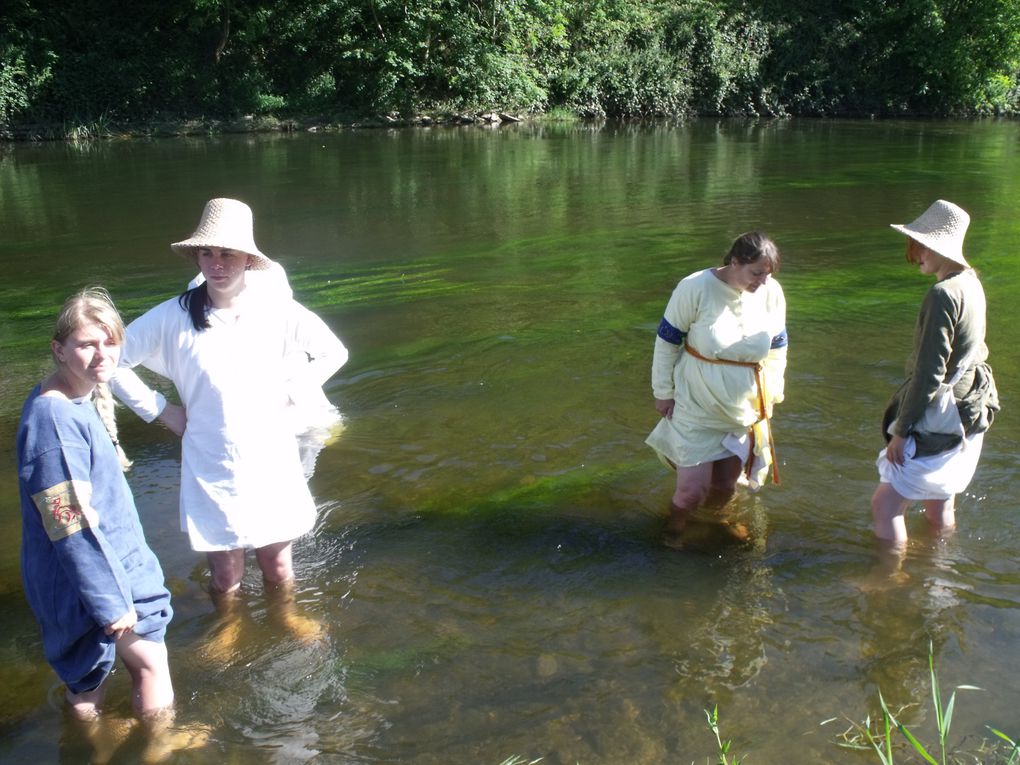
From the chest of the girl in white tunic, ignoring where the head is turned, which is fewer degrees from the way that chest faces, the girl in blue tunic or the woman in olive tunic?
the girl in blue tunic

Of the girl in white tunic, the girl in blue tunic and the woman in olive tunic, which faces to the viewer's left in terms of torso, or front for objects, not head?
the woman in olive tunic

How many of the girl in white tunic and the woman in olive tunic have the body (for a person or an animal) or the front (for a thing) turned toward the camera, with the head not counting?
1

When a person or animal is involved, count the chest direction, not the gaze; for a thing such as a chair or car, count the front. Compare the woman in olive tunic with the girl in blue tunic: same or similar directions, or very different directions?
very different directions

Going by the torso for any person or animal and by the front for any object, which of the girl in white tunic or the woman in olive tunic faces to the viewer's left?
the woman in olive tunic

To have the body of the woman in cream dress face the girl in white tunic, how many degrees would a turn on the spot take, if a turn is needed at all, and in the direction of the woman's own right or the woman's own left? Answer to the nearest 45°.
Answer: approximately 90° to the woman's own right

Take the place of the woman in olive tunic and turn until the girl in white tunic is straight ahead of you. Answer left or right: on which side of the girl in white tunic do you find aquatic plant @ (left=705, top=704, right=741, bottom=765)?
left

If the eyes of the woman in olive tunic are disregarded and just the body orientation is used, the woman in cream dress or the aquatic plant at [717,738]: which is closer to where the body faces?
the woman in cream dress

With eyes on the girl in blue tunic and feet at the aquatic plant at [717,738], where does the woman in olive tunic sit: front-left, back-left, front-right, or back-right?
back-right

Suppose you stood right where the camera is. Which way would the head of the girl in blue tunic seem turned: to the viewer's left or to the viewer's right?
to the viewer's right

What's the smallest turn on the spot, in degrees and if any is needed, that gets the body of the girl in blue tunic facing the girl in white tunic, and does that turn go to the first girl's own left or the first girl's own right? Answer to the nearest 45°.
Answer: approximately 90° to the first girl's own left

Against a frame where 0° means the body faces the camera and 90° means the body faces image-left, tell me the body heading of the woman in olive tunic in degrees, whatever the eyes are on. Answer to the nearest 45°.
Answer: approximately 90°

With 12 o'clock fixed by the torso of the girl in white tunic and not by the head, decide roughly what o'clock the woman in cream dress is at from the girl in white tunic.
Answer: The woman in cream dress is roughly at 9 o'clock from the girl in white tunic.
